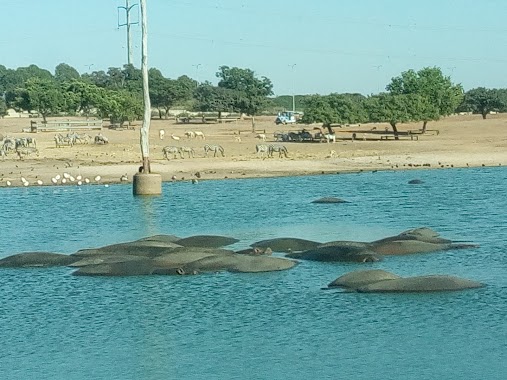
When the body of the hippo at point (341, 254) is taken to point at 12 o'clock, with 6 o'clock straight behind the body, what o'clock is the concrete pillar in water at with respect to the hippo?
The concrete pillar in water is roughly at 8 o'clock from the hippo.

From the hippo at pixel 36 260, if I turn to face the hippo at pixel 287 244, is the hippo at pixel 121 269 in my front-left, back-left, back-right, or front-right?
front-right

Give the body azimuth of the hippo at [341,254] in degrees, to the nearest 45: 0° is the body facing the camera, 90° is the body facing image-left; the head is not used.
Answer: approximately 270°

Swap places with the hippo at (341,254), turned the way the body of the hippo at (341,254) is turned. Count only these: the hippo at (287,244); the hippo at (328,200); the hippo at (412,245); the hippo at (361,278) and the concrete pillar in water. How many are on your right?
1

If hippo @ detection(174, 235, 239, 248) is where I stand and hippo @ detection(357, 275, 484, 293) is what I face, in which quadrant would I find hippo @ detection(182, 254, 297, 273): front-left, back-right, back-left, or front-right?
front-right

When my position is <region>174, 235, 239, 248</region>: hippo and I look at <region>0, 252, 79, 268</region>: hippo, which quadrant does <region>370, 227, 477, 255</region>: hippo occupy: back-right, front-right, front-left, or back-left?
back-left

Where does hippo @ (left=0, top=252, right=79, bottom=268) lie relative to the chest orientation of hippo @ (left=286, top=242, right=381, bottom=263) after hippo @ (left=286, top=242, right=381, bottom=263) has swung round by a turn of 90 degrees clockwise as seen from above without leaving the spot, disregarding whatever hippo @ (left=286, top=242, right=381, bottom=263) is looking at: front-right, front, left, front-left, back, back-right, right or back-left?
right

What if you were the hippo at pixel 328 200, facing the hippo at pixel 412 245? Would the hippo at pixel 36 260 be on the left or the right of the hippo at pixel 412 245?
right

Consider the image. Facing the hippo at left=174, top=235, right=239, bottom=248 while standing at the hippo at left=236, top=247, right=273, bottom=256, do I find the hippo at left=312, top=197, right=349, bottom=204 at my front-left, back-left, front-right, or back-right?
front-right
